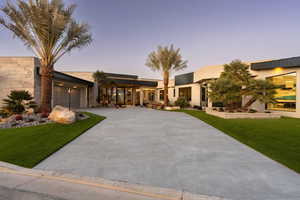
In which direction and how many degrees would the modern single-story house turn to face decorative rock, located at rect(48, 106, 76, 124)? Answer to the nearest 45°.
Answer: approximately 45° to its right

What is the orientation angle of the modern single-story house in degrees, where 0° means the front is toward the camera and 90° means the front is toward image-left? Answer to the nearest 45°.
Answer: approximately 0°
